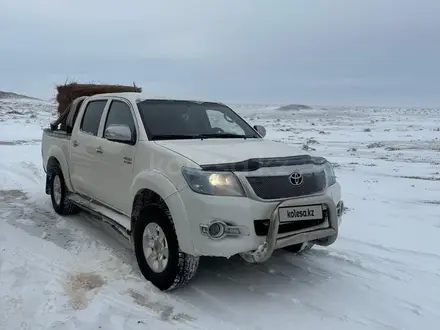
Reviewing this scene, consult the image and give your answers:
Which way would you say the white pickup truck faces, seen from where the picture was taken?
facing the viewer and to the right of the viewer

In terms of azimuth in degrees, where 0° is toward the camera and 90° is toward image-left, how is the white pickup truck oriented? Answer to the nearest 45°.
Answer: approximately 315°
